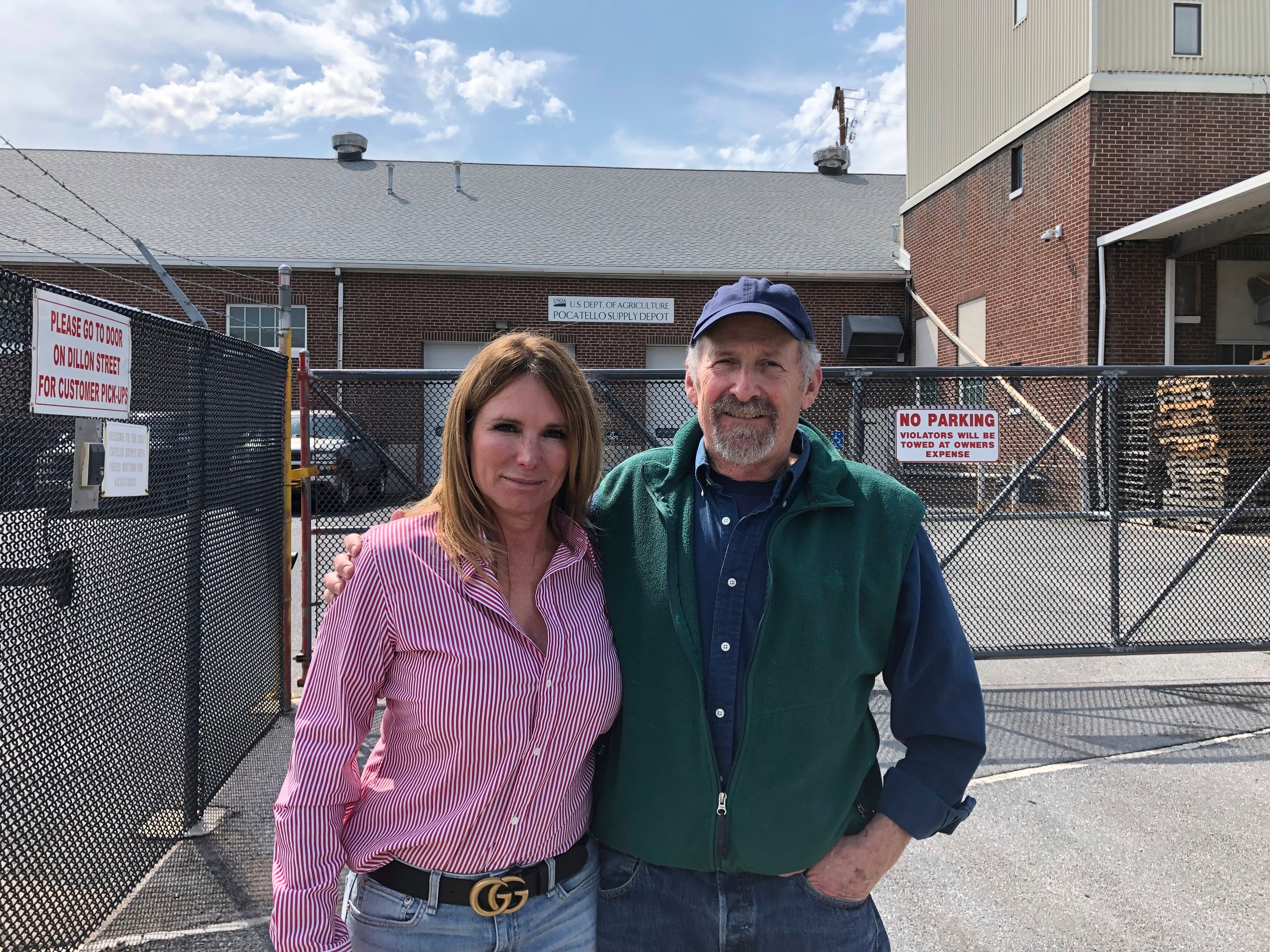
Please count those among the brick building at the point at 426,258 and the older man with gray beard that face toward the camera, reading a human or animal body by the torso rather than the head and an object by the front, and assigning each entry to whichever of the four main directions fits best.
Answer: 2

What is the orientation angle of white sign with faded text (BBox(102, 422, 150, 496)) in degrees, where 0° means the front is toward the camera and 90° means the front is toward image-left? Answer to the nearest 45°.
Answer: approximately 315°

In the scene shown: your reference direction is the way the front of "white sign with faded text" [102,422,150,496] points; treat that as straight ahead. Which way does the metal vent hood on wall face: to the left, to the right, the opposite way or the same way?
to the right

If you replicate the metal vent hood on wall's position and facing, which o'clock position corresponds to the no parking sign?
The no parking sign is roughly at 12 o'clock from the metal vent hood on wall.

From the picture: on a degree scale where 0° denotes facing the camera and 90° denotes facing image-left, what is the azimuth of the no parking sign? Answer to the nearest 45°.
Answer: approximately 0°

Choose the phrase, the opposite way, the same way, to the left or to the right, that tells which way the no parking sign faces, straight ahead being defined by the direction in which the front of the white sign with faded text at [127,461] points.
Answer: to the right

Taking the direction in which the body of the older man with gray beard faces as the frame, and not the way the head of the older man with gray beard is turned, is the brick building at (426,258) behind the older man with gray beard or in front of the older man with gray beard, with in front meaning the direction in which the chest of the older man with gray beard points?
behind
